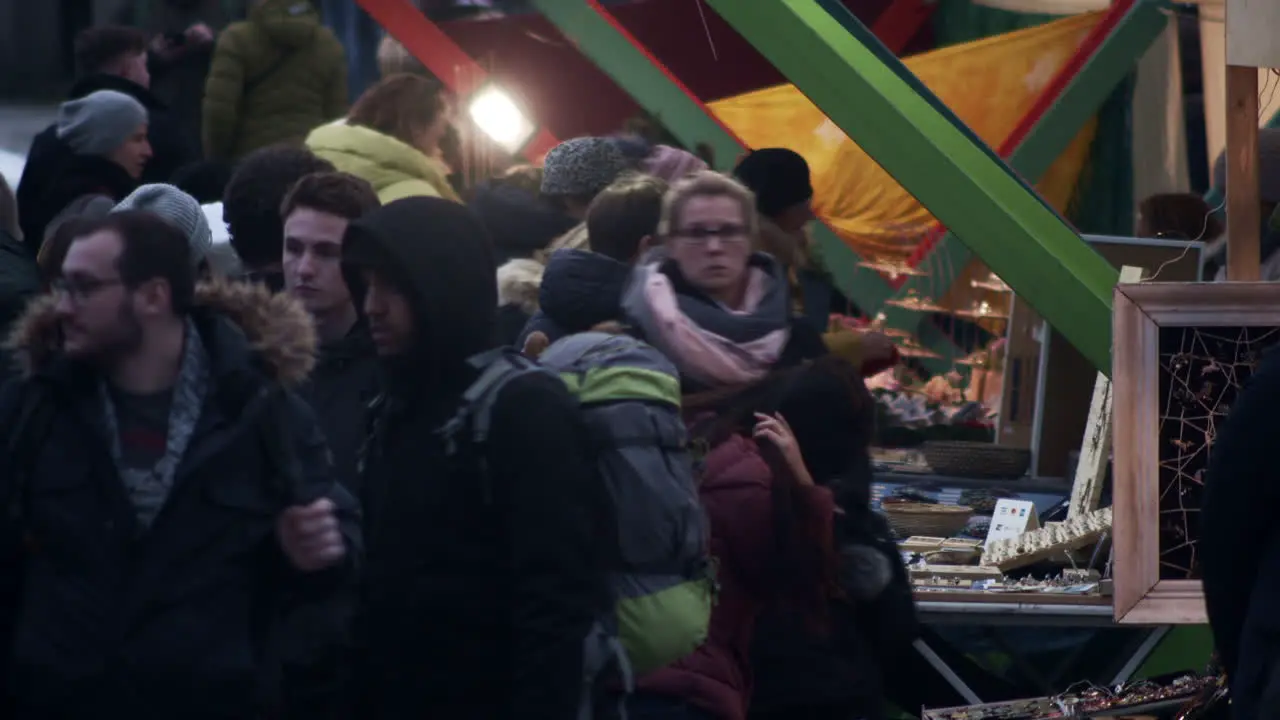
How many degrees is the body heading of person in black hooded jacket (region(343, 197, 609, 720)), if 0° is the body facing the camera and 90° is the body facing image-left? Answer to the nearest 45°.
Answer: approximately 45°

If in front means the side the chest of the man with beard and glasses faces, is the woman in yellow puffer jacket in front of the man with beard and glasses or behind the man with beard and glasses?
behind

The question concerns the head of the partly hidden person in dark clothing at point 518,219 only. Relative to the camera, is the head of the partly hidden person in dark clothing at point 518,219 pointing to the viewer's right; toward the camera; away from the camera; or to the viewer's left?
away from the camera

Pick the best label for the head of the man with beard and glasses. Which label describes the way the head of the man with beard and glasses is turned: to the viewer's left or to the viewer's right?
to the viewer's left

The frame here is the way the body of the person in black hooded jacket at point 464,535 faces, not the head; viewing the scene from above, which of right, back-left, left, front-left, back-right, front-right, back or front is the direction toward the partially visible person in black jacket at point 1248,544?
back-left

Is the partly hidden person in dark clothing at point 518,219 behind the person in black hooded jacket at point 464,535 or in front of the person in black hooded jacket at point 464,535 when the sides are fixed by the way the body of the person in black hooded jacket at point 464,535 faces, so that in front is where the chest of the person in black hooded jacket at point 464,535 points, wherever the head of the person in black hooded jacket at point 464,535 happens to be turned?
behind

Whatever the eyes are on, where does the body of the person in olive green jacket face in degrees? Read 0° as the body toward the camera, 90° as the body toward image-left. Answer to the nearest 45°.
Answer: approximately 180°

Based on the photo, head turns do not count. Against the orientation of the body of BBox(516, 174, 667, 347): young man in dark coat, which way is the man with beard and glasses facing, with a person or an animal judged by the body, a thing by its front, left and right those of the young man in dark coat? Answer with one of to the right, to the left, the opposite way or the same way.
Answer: the opposite way

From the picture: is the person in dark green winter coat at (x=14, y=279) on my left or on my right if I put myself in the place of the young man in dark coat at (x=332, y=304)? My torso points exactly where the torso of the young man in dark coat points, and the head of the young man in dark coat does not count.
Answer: on my right

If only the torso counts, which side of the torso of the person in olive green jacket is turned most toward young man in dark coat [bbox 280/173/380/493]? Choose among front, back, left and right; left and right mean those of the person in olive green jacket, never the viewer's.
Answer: back

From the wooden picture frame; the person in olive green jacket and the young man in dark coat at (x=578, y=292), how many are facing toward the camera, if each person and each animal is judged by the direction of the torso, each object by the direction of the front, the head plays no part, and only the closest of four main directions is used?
1
